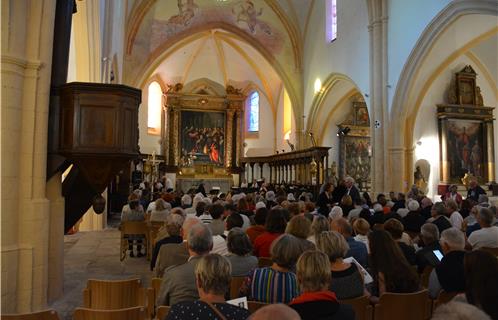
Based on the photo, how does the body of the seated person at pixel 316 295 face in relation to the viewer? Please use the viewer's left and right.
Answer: facing away from the viewer

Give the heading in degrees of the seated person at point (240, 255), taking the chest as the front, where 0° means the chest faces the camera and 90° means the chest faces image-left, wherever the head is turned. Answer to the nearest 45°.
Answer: approximately 180°

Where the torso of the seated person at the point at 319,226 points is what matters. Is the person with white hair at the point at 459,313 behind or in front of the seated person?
behind

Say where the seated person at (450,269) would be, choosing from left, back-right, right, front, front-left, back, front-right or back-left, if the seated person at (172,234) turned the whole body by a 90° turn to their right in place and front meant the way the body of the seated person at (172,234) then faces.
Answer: front-right

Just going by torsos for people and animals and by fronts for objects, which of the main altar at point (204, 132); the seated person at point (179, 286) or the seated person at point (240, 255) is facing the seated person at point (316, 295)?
the main altar

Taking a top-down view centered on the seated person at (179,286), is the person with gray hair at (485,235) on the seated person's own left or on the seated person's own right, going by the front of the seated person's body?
on the seated person's own right

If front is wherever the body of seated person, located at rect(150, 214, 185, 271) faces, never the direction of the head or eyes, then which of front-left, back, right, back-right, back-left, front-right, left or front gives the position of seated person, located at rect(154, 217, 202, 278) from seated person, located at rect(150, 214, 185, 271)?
back

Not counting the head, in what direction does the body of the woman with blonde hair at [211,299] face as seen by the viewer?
away from the camera

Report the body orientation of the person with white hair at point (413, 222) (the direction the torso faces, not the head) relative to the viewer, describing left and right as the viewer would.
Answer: facing away from the viewer

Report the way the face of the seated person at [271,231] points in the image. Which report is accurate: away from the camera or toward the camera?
away from the camera

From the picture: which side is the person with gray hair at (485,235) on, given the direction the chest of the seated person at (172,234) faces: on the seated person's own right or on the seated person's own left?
on the seated person's own right
